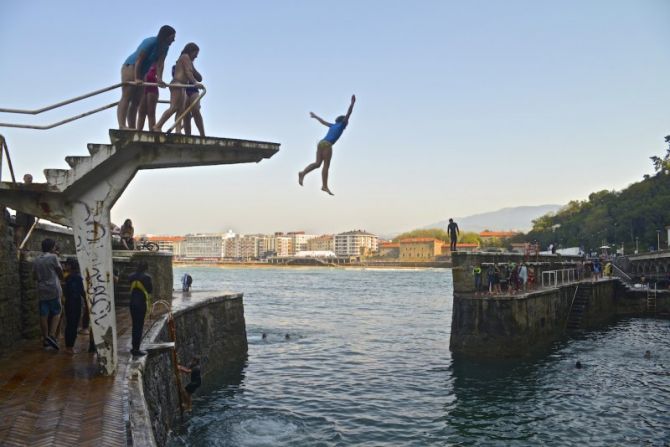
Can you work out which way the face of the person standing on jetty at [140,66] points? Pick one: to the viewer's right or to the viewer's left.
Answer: to the viewer's right

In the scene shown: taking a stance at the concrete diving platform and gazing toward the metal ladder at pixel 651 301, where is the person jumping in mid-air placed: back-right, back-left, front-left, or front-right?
front-right

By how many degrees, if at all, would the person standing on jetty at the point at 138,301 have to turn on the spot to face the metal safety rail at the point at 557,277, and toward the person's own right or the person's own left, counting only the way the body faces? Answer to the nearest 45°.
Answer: approximately 45° to the person's own left

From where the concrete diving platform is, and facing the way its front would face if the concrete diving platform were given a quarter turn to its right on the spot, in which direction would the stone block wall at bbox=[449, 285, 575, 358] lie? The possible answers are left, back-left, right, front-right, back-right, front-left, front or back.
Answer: back-left

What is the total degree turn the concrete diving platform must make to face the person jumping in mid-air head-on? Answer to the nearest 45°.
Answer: approximately 45° to its right

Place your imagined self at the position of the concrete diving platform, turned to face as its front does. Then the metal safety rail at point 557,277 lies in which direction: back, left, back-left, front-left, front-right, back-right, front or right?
front-left

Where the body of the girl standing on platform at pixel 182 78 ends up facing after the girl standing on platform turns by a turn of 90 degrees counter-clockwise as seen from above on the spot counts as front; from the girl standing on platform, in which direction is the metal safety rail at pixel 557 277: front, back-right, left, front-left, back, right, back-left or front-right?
front-right

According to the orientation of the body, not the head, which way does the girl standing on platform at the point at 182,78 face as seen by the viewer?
to the viewer's right

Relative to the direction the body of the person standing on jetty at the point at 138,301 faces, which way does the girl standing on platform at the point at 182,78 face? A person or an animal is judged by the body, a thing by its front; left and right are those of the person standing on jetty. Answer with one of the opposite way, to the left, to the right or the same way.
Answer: the same way

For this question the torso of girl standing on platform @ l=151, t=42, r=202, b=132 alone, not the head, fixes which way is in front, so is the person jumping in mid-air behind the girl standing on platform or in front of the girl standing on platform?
in front

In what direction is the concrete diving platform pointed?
to the viewer's right

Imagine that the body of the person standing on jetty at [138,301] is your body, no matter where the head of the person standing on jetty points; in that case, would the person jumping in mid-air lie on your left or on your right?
on your right
